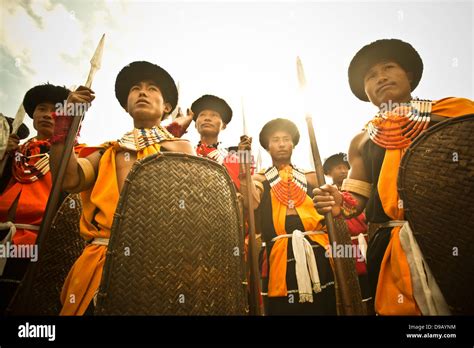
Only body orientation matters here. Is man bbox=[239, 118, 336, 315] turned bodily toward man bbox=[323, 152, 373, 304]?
no

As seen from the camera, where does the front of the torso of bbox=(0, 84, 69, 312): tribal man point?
toward the camera

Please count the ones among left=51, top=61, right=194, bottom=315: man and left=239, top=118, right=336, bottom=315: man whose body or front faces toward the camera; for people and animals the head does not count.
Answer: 2

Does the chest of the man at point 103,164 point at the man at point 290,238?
no

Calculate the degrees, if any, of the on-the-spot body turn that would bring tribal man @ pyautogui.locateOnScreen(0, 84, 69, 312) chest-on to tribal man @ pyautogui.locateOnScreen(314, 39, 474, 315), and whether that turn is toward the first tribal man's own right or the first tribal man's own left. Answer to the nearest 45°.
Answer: approximately 45° to the first tribal man's own left

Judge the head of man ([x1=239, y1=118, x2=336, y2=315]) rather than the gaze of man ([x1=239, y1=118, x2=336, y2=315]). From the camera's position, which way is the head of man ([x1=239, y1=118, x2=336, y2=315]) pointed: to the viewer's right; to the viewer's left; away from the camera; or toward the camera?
toward the camera

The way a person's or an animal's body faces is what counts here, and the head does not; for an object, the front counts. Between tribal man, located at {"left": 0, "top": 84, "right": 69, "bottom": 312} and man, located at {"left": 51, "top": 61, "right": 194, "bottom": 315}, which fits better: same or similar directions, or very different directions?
same or similar directions

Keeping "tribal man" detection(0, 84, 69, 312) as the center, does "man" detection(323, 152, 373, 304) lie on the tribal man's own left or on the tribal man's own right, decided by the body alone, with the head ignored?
on the tribal man's own left

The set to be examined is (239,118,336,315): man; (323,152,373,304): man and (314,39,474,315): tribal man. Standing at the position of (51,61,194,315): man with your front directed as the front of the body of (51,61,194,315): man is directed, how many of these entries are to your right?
0

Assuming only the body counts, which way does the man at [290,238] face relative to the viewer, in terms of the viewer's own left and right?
facing the viewer

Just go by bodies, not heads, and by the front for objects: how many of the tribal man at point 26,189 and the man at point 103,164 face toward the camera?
2

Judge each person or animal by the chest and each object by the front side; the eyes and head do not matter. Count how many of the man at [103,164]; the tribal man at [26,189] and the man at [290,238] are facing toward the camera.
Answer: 3
